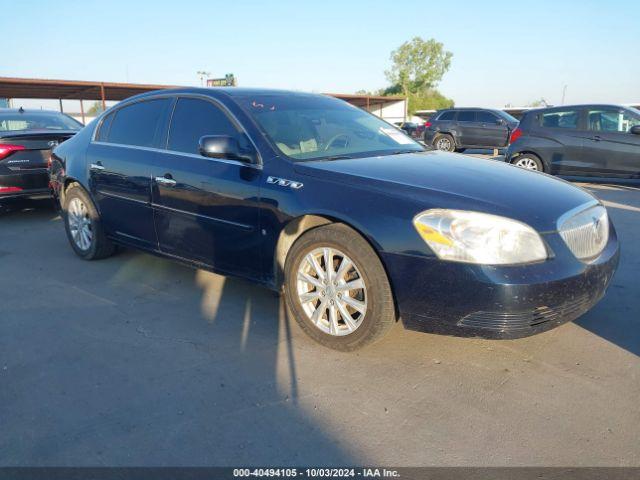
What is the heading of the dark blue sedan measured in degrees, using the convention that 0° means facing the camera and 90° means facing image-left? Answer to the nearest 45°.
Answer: approximately 315°

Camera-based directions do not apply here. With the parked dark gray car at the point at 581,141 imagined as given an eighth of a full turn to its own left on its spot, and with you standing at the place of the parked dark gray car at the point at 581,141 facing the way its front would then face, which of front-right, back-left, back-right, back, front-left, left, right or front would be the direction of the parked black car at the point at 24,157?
back

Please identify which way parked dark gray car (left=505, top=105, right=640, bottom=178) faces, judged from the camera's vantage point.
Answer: facing to the right of the viewer

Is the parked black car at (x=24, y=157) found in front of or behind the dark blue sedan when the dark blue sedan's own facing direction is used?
behind

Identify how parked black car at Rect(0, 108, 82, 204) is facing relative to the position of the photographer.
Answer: facing away from the viewer and to the left of the viewer
